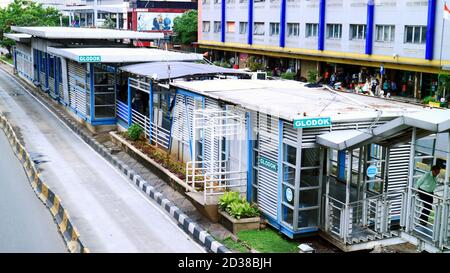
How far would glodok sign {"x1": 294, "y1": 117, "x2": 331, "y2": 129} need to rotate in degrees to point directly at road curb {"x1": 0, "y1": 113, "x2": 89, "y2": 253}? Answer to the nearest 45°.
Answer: approximately 90° to its right

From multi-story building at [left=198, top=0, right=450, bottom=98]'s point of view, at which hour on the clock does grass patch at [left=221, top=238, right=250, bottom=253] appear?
The grass patch is roughly at 11 o'clock from the multi-story building.

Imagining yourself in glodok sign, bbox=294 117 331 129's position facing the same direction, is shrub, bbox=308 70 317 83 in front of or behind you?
behind
